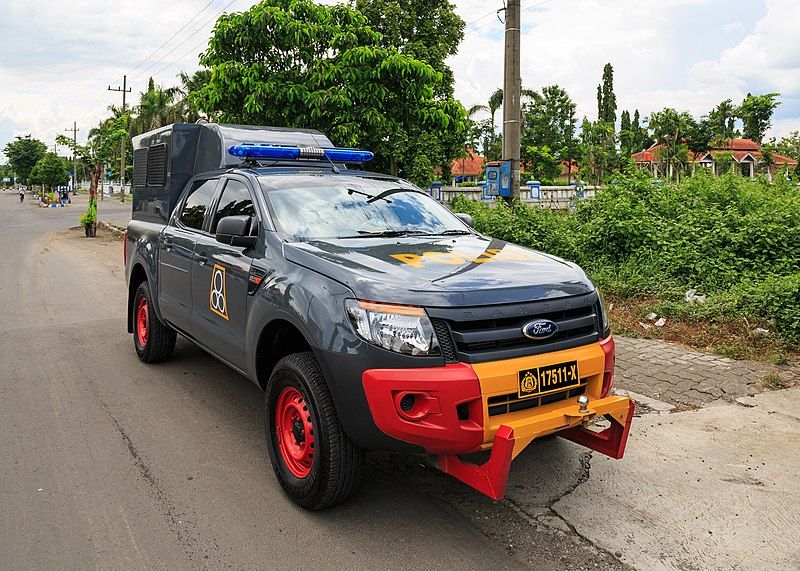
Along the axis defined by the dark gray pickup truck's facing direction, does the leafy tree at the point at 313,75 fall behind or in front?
behind

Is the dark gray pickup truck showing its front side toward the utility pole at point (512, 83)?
no

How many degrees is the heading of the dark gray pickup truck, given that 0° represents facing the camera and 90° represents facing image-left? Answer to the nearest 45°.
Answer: approximately 315°

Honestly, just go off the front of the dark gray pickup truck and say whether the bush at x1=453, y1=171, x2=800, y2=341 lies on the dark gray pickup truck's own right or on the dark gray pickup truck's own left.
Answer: on the dark gray pickup truck's own left

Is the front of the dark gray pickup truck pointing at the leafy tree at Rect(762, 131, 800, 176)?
no

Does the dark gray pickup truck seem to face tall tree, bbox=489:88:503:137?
no
